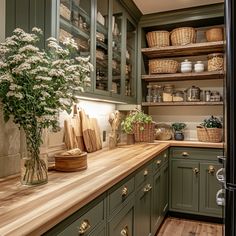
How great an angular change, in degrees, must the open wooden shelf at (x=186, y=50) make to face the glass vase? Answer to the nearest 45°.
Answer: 0° — it already faces it

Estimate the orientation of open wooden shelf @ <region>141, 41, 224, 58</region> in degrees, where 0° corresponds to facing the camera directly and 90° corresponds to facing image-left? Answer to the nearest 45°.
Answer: approximately 0°

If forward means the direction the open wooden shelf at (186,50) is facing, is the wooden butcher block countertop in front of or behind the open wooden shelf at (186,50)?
in front

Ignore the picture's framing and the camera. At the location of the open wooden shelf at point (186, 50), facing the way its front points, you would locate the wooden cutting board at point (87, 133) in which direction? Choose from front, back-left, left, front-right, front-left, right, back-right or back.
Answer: front-right
